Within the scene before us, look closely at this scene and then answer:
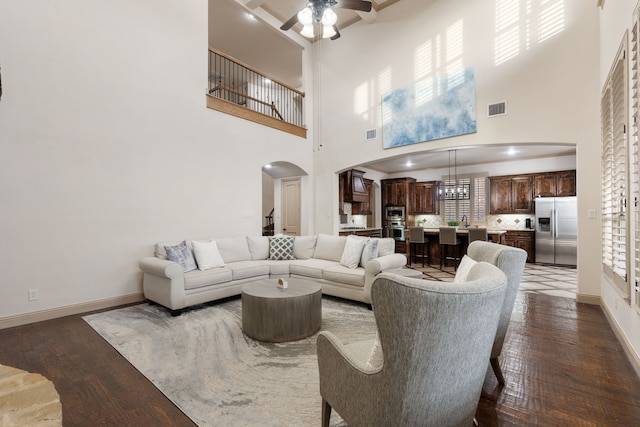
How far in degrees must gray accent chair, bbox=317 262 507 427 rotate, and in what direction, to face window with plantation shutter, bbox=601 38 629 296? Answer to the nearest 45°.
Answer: approximately 90° to its right

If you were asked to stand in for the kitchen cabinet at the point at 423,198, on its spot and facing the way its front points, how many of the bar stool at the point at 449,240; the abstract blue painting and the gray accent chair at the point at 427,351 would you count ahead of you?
3

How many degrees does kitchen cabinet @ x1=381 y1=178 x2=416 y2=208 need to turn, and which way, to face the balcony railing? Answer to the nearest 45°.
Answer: approximately 45° to its right

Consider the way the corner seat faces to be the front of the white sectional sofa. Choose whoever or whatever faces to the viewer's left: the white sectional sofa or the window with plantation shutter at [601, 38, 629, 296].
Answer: the window with plantation shutter

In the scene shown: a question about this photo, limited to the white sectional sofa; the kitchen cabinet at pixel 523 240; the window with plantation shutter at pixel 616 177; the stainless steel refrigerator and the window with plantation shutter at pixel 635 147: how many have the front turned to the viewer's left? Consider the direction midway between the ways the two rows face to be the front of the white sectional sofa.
2

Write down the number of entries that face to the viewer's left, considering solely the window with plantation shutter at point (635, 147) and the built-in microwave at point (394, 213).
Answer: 1

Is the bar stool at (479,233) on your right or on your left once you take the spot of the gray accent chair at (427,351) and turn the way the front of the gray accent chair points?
on your right

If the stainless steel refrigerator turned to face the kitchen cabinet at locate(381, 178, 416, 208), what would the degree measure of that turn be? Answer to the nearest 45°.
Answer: approximately 90° to its right

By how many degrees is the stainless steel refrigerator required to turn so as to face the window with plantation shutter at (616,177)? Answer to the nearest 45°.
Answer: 0° — it already faces it

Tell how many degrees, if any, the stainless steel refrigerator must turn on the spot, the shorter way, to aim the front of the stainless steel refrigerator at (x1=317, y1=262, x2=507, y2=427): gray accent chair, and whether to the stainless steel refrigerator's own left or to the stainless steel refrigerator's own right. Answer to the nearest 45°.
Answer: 0° — it already faces it

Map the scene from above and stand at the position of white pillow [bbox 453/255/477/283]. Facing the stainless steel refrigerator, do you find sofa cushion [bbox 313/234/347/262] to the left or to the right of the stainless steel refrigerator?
left
